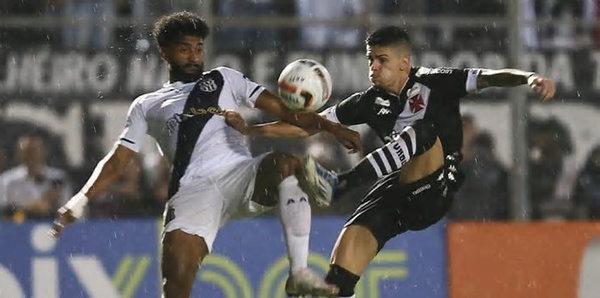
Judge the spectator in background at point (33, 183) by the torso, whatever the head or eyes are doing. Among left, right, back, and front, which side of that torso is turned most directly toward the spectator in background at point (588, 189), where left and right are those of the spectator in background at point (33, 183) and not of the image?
left

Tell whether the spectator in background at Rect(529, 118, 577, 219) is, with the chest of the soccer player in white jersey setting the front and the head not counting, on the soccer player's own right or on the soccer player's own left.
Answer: on the soccer player's own left

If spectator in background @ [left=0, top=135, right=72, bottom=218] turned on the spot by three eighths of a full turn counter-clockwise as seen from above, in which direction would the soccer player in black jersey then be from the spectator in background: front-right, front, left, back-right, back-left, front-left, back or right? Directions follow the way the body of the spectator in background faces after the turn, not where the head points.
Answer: right

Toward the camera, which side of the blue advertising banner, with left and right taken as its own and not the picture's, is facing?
front

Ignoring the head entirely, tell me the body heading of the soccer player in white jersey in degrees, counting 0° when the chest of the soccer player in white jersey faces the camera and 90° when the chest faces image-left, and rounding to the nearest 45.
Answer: approximately 315°

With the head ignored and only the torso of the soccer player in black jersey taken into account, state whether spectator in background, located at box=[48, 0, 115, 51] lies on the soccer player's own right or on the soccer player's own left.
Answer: on the soccer player's own right

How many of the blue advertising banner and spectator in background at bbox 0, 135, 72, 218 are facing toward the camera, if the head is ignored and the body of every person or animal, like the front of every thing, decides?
2
